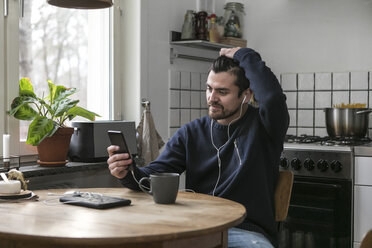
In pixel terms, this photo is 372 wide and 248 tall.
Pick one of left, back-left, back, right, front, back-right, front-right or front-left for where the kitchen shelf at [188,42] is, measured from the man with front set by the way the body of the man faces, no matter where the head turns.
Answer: back-right

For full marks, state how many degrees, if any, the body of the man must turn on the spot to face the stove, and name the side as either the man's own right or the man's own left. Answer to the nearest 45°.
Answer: approximately 180°

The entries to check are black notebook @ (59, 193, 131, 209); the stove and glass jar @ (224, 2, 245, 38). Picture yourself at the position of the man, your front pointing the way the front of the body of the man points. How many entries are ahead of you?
1

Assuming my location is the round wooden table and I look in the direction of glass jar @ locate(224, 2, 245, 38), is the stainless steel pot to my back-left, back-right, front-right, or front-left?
front-right

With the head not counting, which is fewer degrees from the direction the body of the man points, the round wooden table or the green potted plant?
the round wooden table

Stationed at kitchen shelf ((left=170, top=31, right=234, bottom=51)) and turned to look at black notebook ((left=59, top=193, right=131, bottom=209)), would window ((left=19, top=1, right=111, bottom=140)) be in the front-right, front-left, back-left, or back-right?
front-right

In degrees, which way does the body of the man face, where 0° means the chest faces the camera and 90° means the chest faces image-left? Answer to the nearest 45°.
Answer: approximately 45°

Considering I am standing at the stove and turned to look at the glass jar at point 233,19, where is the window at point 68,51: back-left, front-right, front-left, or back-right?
front-left

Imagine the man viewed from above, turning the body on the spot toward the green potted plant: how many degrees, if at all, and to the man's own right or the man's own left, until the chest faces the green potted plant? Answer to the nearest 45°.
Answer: approximately 90° to the man's own right

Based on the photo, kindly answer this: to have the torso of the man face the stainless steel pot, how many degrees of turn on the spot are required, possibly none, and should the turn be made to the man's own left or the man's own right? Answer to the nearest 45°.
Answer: approximately 180°

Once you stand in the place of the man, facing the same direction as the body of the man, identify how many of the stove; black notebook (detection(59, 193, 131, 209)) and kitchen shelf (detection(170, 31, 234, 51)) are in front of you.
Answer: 1

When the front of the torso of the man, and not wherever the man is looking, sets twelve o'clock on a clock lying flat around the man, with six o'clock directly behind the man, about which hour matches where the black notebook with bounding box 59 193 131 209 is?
The black notebook is roughly at 12 o'clock from the man.

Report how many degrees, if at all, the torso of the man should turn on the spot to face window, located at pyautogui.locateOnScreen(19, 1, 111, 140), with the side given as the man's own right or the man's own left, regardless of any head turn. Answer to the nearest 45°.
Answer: approximately 90° to the man's own right

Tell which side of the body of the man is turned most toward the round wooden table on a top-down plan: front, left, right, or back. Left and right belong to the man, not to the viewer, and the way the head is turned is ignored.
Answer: front
